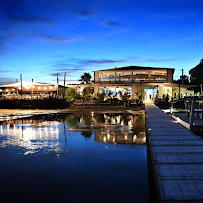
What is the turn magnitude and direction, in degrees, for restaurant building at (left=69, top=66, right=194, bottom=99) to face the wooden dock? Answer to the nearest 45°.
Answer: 0° — it already faces it

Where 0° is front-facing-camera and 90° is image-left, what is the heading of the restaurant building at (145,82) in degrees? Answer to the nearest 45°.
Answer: approximately 0°
